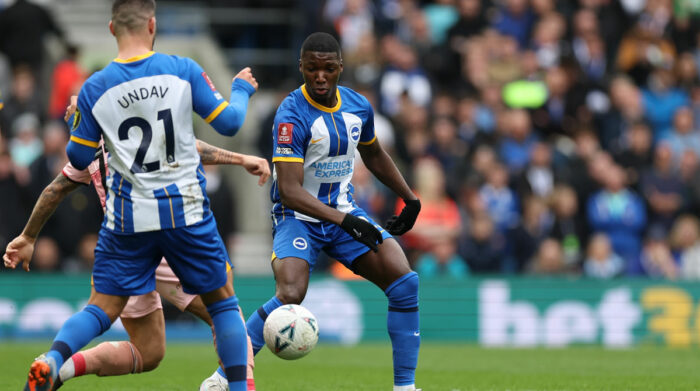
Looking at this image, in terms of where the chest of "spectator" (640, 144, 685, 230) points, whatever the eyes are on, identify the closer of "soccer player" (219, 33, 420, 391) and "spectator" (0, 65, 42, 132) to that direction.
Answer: the soccer player

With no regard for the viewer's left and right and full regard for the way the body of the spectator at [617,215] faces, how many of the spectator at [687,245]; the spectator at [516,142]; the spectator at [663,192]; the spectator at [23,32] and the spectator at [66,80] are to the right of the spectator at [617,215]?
3

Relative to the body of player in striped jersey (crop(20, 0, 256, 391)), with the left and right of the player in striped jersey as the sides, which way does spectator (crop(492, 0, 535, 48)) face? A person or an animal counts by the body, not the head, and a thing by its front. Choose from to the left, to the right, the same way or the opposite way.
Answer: the opposite way

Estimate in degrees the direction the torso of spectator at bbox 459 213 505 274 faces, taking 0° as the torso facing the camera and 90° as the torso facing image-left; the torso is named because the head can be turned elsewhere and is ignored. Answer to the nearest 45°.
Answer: approximately 0°

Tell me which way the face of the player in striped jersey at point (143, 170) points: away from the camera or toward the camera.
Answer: away from the camera

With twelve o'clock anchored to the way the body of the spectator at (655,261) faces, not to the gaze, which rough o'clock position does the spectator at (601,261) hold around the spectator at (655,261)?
the spectator at (601,261) is roughly at 2 o'clock from the spectator at (655,261).

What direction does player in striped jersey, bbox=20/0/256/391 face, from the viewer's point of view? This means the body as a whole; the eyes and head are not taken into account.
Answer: away from the camera

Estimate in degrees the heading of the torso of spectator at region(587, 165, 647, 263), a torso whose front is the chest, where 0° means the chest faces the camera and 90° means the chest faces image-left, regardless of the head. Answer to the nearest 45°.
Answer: approximately 0°
